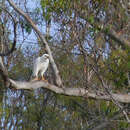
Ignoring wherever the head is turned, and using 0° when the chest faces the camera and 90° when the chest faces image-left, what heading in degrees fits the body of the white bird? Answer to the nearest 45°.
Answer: approximately 315°
